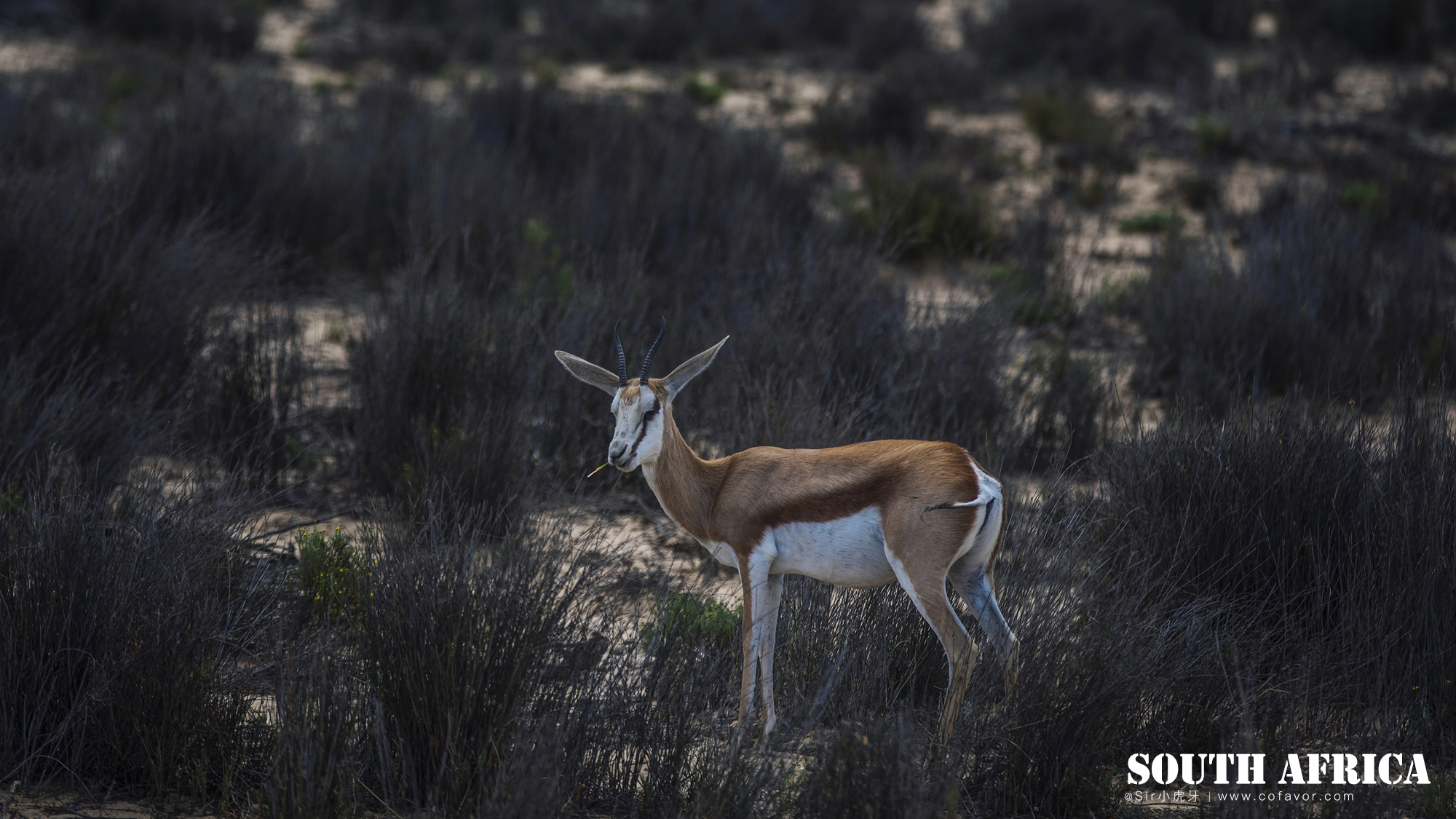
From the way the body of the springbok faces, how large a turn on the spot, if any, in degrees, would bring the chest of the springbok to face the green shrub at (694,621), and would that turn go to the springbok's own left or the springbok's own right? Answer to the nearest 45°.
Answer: approximately 45° to the springbok's own right

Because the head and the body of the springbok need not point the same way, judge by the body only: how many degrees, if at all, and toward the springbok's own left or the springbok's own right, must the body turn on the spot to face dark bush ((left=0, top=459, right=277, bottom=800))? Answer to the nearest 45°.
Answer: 0° — it already faces it

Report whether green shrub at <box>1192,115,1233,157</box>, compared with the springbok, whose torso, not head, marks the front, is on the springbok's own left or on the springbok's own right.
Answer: on the springbok's own right

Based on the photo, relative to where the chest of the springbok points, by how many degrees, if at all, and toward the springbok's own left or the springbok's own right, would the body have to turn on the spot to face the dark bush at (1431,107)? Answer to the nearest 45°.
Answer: approximately 135° to the springbok's own right

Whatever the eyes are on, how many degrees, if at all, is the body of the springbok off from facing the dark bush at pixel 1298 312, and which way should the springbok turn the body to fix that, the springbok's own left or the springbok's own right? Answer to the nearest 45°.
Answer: approximately 135° to the springbok's own right

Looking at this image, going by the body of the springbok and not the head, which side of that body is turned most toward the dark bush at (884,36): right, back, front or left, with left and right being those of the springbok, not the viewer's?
right

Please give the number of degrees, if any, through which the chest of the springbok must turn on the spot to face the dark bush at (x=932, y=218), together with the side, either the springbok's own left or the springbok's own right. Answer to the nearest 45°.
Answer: approximately 90° to the springbok's own right

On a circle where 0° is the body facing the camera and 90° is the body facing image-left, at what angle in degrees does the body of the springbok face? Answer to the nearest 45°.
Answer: approximately 90°

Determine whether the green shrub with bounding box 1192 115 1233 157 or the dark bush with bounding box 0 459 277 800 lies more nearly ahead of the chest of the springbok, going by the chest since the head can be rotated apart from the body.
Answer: the dark bush

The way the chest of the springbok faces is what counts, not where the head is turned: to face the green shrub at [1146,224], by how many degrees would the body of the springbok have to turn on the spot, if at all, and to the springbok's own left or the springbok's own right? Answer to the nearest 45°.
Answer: approximately 90° to the springbok's own right
